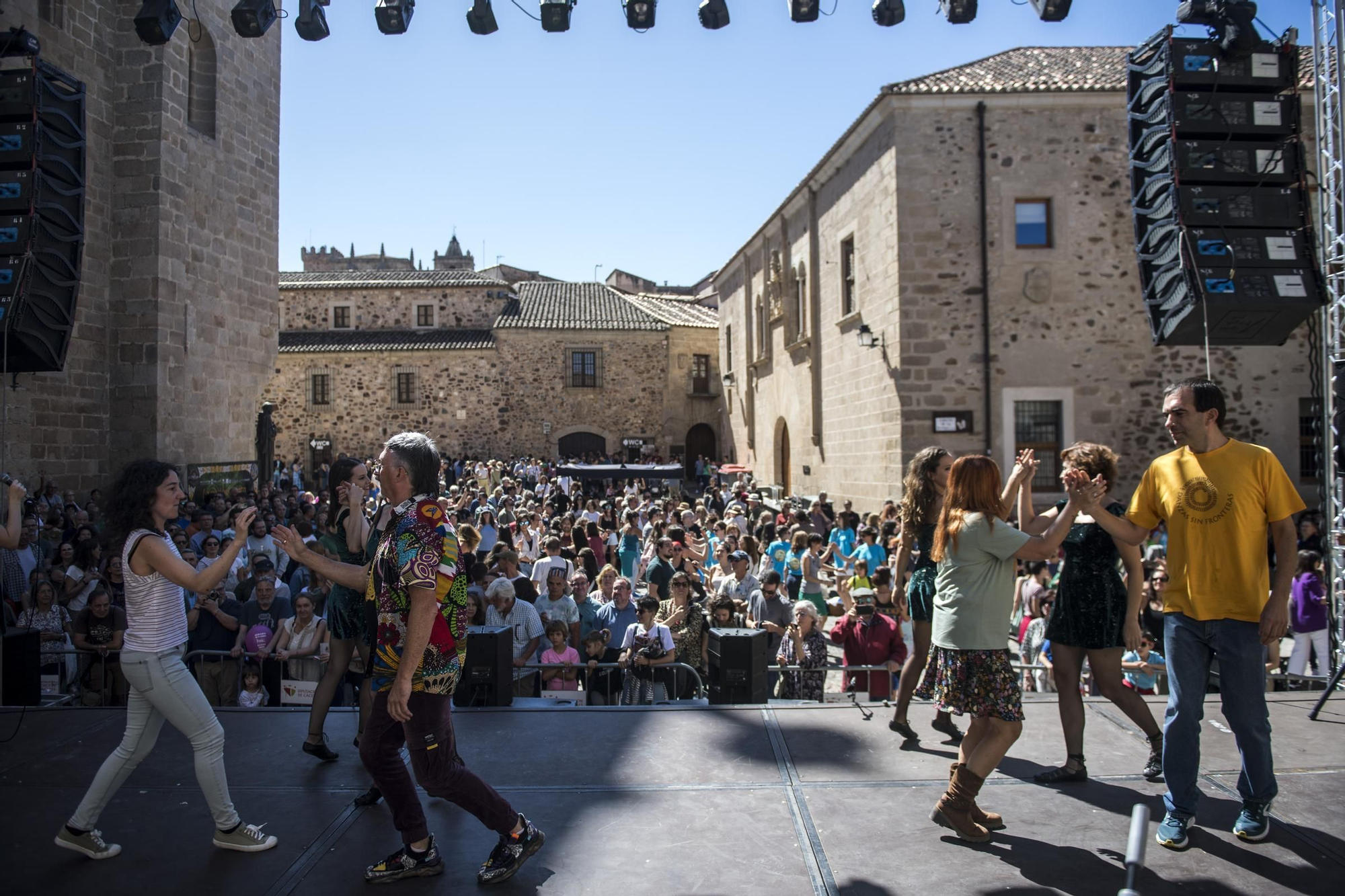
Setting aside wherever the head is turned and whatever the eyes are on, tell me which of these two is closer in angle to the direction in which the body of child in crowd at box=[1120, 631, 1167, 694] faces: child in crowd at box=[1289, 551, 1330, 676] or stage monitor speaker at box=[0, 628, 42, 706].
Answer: the stage monitor speaker

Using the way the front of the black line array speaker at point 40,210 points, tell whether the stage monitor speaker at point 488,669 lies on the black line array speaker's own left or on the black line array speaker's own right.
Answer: on the black line array speaker's own right

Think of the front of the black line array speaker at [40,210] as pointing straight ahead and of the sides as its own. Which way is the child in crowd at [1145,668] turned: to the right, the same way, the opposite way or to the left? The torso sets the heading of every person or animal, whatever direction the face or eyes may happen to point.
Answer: the opposite way

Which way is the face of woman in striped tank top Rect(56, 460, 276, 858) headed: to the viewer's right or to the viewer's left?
to the viewer's right

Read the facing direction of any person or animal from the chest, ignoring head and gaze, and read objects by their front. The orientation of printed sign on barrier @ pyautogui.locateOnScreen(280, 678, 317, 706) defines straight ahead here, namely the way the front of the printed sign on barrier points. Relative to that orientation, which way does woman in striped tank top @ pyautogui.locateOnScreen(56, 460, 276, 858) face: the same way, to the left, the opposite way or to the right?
to the left

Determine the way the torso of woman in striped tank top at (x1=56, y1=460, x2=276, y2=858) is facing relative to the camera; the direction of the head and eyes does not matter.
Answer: to the viewer's right

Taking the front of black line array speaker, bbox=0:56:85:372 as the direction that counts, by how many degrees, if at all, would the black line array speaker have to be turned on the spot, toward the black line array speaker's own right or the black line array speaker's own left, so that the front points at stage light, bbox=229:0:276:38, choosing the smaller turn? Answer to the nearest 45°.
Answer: approximately 90° to the black line array speaker's own right
